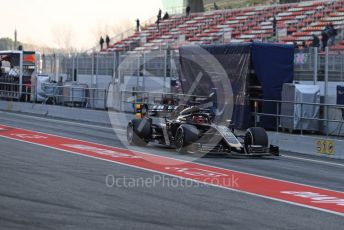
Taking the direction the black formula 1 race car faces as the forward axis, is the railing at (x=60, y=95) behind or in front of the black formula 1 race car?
behind

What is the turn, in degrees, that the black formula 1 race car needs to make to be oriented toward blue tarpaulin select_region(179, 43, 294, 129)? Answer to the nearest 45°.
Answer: approximately 135° to its left

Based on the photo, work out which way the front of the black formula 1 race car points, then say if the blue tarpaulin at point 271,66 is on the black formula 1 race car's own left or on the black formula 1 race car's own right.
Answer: on the black formula 1 race car's own left

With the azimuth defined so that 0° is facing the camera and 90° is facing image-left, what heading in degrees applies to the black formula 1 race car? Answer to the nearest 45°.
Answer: approximately 315°

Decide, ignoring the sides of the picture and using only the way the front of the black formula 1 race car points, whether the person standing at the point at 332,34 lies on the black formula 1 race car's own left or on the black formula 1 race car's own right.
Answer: on the black formula 1 race car's own left

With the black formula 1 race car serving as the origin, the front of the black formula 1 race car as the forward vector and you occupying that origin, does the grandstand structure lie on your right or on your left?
on your left

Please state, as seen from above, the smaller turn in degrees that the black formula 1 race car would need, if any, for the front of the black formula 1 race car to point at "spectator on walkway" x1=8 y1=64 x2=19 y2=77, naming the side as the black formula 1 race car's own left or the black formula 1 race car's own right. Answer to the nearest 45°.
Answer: approximately 180°
